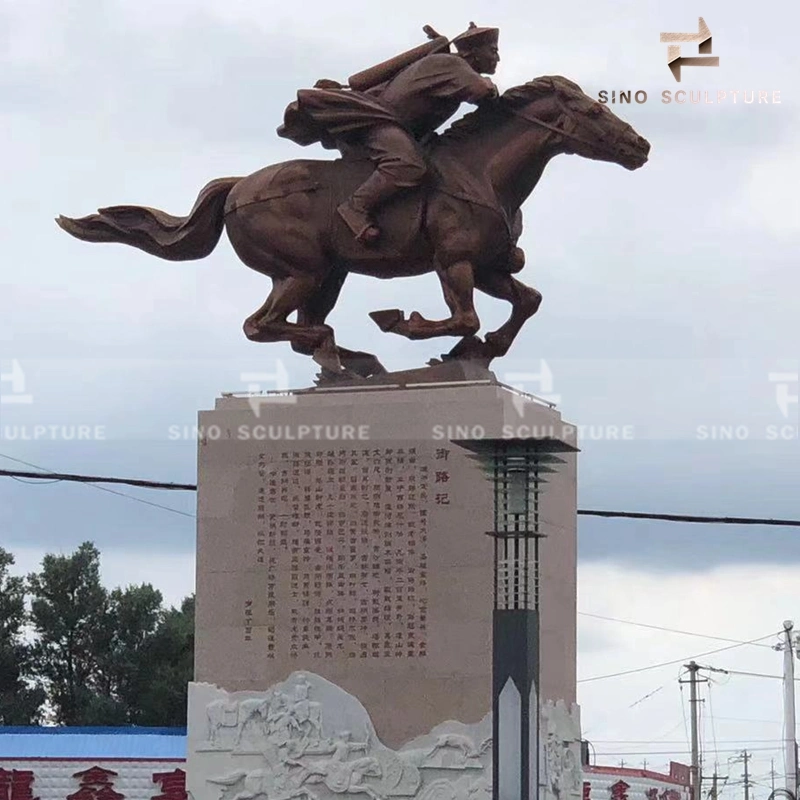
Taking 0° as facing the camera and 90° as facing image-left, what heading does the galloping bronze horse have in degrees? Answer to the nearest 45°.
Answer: approximately 270°

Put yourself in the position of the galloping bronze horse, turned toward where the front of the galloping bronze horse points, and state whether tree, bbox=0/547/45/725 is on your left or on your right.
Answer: on your left

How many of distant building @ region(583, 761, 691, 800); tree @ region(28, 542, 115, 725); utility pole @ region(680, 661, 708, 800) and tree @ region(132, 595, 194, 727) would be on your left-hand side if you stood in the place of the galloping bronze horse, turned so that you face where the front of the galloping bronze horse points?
4

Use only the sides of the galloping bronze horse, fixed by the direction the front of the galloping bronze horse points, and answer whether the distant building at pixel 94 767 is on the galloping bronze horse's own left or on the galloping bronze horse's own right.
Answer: on the galloping bronze horse's own left

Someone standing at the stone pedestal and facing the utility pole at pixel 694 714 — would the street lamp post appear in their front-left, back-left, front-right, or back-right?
back-right

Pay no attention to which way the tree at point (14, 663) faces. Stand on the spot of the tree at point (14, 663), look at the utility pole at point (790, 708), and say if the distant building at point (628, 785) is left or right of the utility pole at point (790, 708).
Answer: left

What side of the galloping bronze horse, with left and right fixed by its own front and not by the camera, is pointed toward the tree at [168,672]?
left

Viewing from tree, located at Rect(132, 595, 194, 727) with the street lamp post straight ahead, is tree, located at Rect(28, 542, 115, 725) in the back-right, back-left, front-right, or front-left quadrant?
back-right

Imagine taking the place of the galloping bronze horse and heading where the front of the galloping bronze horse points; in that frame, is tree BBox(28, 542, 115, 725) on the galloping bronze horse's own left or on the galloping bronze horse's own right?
on the galloping bronze horse's own left
